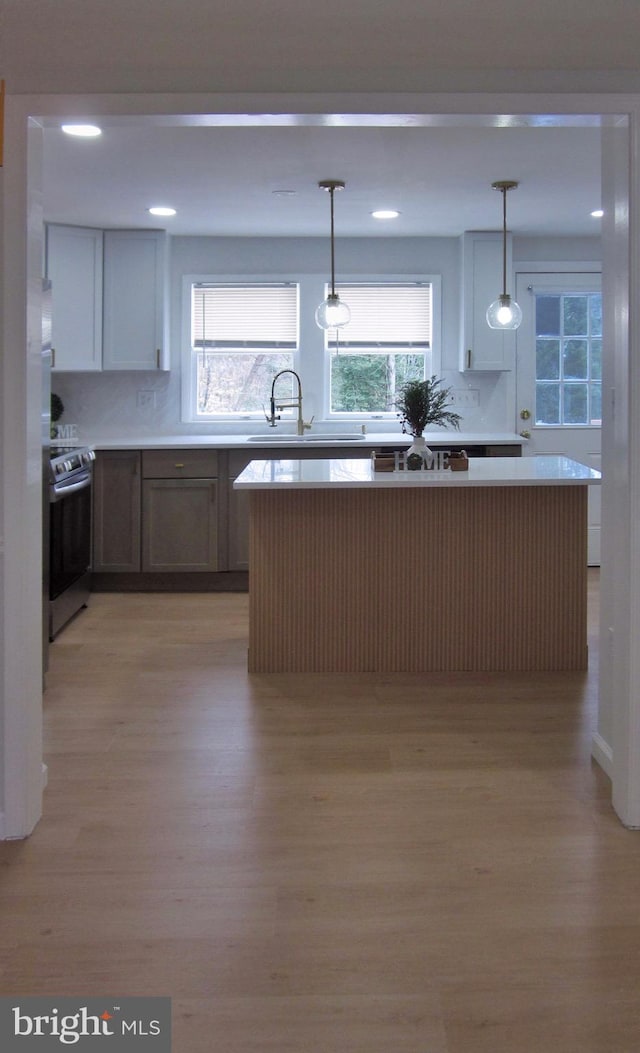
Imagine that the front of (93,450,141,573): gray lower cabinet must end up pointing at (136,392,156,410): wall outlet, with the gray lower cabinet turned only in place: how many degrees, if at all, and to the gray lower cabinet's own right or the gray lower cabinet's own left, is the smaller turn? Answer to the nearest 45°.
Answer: approximately 180°

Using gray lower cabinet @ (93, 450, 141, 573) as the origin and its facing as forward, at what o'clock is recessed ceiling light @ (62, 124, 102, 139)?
The recessed ceiling light is roughly at 12 o'clock from the gray lower cabinet.

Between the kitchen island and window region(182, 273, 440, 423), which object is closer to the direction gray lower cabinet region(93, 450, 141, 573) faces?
the kitchen island

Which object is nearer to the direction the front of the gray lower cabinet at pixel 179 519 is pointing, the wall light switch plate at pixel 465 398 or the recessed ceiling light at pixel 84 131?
the recessed ceiling light

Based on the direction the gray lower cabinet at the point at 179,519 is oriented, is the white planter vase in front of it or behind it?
in front

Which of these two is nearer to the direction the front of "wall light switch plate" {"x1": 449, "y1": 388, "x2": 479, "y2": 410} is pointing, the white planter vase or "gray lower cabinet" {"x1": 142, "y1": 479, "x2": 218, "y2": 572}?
the white planter vase

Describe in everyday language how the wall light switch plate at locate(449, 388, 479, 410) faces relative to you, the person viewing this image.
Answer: facing the viewer

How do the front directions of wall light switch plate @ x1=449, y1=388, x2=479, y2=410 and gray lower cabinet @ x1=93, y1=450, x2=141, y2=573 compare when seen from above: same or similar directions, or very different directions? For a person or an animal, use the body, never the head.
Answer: same or similar directions

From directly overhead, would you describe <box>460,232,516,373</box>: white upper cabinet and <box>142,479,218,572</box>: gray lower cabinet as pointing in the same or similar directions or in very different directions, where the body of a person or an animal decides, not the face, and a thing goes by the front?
same or similar directions

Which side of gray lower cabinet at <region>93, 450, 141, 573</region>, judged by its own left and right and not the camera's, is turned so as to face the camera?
front

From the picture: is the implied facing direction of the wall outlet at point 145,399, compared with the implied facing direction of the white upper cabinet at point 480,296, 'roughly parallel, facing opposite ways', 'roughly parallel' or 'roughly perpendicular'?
roughly parallel

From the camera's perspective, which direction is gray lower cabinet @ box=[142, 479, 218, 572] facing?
toward the camera
